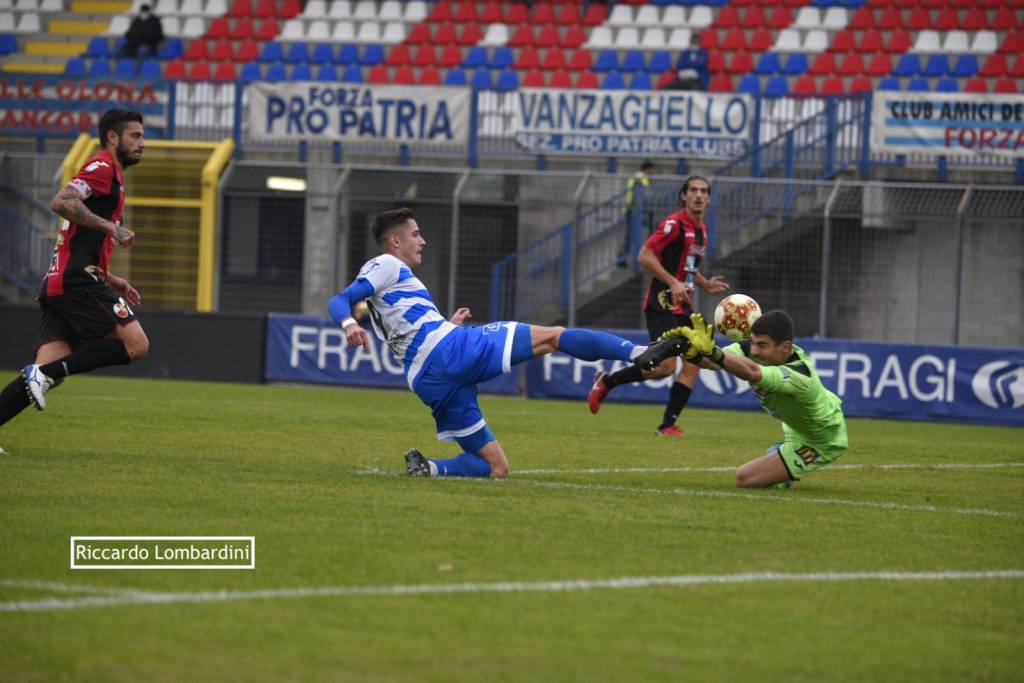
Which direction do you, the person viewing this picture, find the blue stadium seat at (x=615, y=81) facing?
facing the viewer

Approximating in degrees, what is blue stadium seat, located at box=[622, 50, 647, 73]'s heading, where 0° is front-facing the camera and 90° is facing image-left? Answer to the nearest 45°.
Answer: approximately 0°

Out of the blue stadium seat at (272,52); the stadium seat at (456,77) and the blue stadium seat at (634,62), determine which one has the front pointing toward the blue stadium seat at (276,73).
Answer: the blue stadium seat at (272,52)

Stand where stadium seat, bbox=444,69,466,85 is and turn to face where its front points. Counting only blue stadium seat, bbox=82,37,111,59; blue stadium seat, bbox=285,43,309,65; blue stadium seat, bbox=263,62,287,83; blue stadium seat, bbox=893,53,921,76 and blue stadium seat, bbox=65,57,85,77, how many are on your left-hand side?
1

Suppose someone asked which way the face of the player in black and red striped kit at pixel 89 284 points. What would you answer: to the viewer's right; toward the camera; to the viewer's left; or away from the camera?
to the viewer's right

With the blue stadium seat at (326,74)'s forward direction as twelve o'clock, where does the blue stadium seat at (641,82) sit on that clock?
the blue stadium seat at (641,82) is roughly at 10 o'clock from the blue stadium seat at (326,74).

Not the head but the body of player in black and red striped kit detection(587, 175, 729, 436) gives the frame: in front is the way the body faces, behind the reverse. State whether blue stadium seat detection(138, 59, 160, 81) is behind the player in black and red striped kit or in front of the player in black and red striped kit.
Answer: behind

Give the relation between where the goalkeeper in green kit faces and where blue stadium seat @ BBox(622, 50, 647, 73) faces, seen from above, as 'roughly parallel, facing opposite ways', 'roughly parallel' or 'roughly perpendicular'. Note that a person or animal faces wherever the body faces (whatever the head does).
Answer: roughly perpendicular

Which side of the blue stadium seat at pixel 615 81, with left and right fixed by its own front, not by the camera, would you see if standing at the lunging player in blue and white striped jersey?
front

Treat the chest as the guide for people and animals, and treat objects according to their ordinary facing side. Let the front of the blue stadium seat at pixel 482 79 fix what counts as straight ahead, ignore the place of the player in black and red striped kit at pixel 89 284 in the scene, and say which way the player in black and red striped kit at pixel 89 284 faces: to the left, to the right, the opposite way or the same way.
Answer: to the left

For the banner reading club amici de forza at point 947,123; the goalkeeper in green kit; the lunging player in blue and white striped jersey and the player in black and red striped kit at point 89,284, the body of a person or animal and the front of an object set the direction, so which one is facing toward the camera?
the banner reading club amici de forza

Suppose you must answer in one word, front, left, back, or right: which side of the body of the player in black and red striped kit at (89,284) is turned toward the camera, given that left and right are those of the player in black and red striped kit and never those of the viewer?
right

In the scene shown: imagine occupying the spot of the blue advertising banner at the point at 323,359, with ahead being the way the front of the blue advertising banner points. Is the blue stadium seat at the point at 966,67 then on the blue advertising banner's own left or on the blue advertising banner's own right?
on the blue advertising banner's own left

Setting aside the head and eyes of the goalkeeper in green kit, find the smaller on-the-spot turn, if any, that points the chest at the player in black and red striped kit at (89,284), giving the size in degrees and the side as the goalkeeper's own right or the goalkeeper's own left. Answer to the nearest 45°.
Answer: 0° — they already face them

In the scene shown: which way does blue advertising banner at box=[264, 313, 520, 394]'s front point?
toward the camera

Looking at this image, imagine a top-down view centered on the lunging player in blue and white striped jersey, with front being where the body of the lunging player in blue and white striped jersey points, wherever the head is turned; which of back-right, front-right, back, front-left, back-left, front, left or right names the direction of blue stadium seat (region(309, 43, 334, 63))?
left

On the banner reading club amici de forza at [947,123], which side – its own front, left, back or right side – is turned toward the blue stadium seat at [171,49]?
right

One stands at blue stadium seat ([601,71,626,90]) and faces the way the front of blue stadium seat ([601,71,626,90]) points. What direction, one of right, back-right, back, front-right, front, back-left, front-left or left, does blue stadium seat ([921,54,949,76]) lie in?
left

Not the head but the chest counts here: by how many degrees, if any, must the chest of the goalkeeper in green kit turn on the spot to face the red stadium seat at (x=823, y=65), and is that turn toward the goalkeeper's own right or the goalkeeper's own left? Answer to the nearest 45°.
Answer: approximately 90° to the goalkeeper's own right
